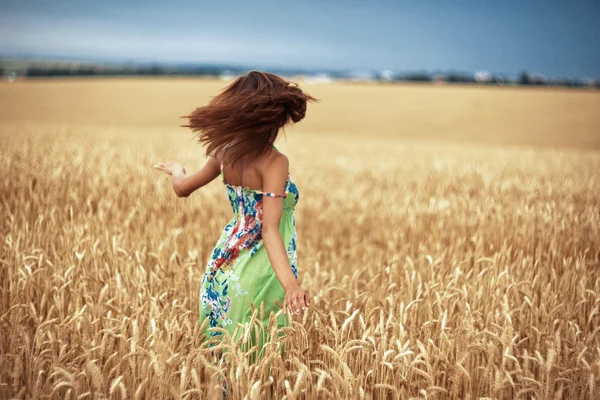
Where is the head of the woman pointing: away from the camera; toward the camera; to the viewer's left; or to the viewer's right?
away from the camera

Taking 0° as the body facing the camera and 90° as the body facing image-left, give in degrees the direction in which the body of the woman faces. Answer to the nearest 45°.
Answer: approximately 225°
